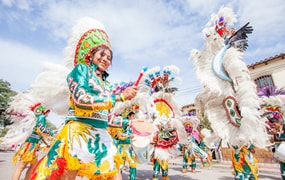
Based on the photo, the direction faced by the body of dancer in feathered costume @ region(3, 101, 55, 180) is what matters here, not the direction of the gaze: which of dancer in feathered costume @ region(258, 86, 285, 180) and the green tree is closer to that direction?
the dancer in feathered costume

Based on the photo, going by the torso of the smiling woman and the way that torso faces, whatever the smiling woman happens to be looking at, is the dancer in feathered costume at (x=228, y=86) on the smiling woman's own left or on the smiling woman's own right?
on the smiling woman's own left

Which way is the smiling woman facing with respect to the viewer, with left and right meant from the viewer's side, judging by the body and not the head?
facing the viewer and to the right of the viewer

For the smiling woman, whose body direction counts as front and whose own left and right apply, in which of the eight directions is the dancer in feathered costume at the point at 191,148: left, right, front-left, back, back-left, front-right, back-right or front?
left

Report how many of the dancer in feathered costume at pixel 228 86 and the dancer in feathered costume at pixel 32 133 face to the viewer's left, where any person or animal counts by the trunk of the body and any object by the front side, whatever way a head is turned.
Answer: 0
